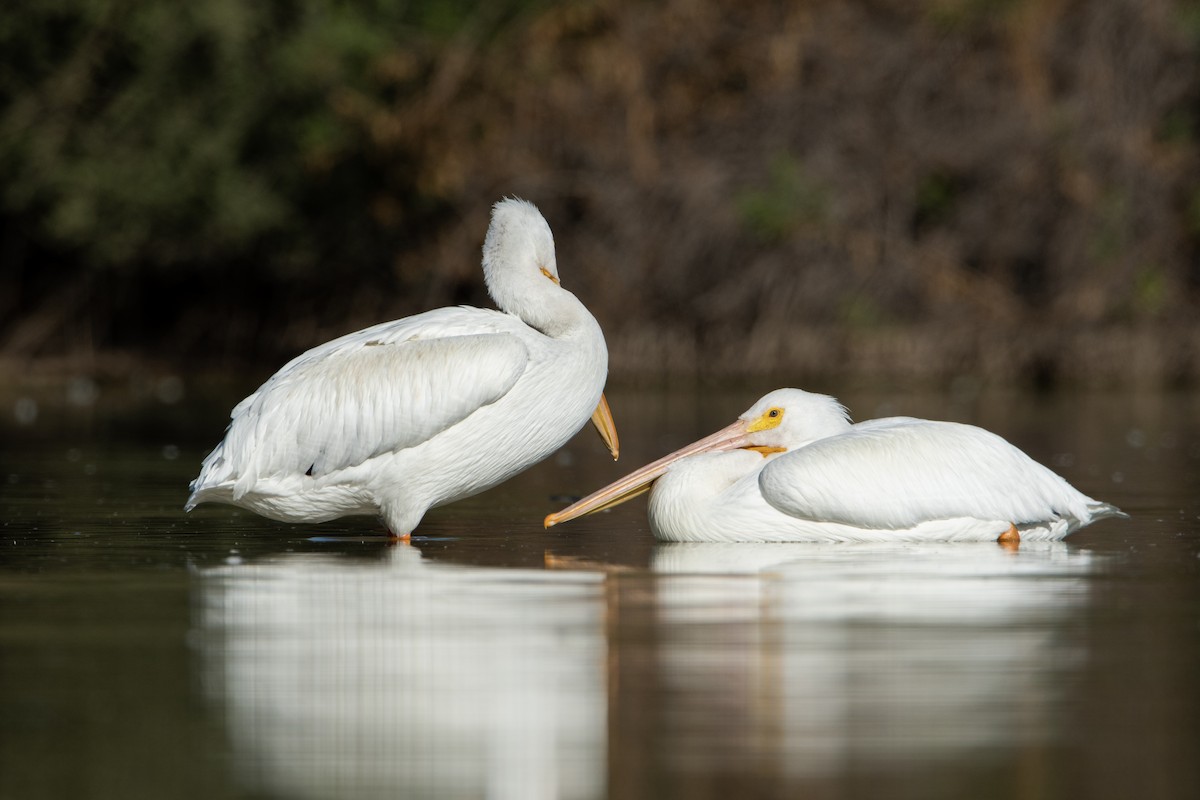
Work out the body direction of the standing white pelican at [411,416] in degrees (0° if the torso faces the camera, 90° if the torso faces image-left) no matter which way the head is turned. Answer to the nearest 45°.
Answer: approximately 270°

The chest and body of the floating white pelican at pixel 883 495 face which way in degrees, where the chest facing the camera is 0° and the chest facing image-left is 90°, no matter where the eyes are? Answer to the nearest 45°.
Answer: approximately 90°

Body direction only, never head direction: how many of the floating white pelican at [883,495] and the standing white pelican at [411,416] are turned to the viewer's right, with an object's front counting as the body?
1

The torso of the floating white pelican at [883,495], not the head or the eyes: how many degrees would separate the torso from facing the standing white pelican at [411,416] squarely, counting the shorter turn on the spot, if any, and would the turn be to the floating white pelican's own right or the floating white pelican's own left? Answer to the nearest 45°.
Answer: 0° — it already faces it

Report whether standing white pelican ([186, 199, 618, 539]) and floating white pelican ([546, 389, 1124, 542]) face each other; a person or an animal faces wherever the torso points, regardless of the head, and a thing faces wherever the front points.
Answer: yes

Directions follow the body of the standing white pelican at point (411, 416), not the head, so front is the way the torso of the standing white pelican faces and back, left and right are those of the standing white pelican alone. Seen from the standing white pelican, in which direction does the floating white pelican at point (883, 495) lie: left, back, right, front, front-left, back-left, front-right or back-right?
front

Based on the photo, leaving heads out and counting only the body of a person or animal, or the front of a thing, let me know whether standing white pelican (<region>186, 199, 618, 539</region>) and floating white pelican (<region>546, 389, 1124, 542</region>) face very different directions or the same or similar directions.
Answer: very different directions
